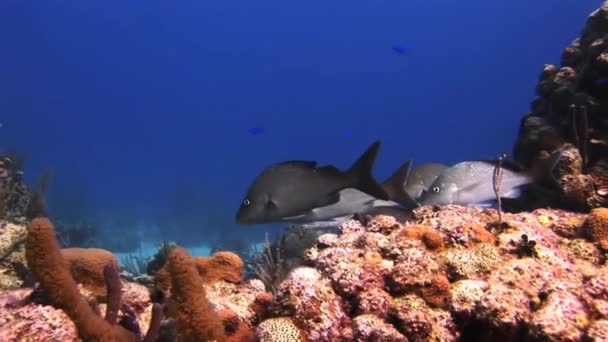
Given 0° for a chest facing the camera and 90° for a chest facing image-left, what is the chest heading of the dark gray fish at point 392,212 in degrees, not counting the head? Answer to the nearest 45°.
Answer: approximately 90°

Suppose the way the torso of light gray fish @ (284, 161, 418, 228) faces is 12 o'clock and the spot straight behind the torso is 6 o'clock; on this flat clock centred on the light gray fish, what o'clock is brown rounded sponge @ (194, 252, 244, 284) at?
The brown rounded sponge is roughly at 10 o'clock from the light gray fish.

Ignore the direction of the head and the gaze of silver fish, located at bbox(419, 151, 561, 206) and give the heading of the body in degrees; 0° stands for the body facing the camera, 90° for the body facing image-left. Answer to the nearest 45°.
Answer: approximately 90°

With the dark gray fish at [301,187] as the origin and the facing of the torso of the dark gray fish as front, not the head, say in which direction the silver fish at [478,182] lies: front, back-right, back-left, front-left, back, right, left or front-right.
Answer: back

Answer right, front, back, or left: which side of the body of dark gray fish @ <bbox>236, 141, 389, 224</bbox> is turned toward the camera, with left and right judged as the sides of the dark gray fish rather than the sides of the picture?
left

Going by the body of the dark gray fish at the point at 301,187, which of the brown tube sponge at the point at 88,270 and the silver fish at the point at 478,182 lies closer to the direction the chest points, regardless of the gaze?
the brown tube sponge

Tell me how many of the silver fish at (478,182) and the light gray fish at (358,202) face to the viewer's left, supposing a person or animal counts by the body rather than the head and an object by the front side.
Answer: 2

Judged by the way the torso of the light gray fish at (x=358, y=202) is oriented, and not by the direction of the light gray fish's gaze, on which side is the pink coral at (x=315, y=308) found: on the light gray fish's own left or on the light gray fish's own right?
on the light gray fish's own left

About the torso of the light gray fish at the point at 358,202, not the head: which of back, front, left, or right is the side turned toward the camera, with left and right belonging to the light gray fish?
left

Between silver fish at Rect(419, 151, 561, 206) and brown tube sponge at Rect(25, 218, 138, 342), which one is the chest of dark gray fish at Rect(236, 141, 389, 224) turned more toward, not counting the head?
the brown tube sponge

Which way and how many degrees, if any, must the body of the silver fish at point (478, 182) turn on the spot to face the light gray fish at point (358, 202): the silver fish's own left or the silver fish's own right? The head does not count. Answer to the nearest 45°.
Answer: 0° — it already faces it

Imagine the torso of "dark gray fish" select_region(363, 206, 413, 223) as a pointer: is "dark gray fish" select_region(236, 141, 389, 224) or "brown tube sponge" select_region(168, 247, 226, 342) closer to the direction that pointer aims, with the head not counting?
the dark gray fish
